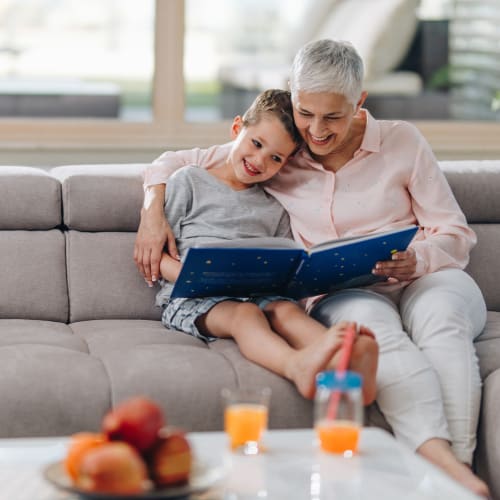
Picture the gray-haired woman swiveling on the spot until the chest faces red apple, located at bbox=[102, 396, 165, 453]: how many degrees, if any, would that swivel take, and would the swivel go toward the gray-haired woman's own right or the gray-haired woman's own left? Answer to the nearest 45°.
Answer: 0° — they already face it

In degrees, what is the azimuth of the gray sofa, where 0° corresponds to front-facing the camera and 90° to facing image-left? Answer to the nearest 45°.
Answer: approximately 0°

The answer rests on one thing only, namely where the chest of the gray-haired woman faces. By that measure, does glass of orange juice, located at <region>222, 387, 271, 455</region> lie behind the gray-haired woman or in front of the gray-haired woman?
in front

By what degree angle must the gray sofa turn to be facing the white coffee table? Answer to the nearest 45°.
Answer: approximately 45° to its left

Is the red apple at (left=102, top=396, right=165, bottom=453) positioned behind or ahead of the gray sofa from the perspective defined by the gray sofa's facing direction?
ahead

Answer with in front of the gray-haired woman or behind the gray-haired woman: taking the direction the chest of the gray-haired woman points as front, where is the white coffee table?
in front

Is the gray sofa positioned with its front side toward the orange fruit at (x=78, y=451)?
yes
